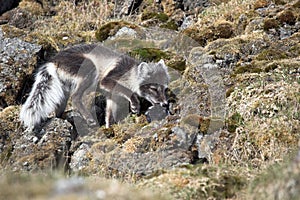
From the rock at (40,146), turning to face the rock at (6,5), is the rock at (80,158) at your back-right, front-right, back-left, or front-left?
back-right

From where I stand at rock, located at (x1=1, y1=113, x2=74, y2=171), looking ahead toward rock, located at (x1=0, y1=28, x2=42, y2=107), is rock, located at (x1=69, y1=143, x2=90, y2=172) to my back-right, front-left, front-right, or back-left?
back-right

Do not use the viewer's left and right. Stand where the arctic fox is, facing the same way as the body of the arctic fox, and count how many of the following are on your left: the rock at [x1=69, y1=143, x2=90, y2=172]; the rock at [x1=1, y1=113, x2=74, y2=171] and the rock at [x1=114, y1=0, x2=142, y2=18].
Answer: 1

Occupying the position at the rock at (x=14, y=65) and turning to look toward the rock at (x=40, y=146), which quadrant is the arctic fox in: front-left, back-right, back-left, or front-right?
front-left

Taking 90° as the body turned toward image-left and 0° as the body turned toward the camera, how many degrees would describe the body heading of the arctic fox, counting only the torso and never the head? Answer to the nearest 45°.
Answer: approximately 270°

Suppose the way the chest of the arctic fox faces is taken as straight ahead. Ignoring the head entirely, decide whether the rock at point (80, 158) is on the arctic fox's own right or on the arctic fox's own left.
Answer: on the arctic fox's own right

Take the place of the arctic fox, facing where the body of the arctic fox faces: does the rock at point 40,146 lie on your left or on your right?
on your right

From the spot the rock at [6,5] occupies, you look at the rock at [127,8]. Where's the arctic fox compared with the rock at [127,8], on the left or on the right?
right

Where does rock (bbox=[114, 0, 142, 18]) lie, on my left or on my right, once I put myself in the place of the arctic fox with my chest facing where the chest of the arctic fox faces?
on my left

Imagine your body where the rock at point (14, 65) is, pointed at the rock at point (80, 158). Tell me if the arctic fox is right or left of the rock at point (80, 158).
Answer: left

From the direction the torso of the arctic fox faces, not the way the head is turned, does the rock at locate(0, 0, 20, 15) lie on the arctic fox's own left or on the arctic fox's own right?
on the arctic fox's own left

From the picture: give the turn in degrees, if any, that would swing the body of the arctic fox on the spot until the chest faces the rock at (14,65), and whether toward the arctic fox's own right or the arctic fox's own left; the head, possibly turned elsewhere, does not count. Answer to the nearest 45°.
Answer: approximately 135° to the arctic fox's own left
